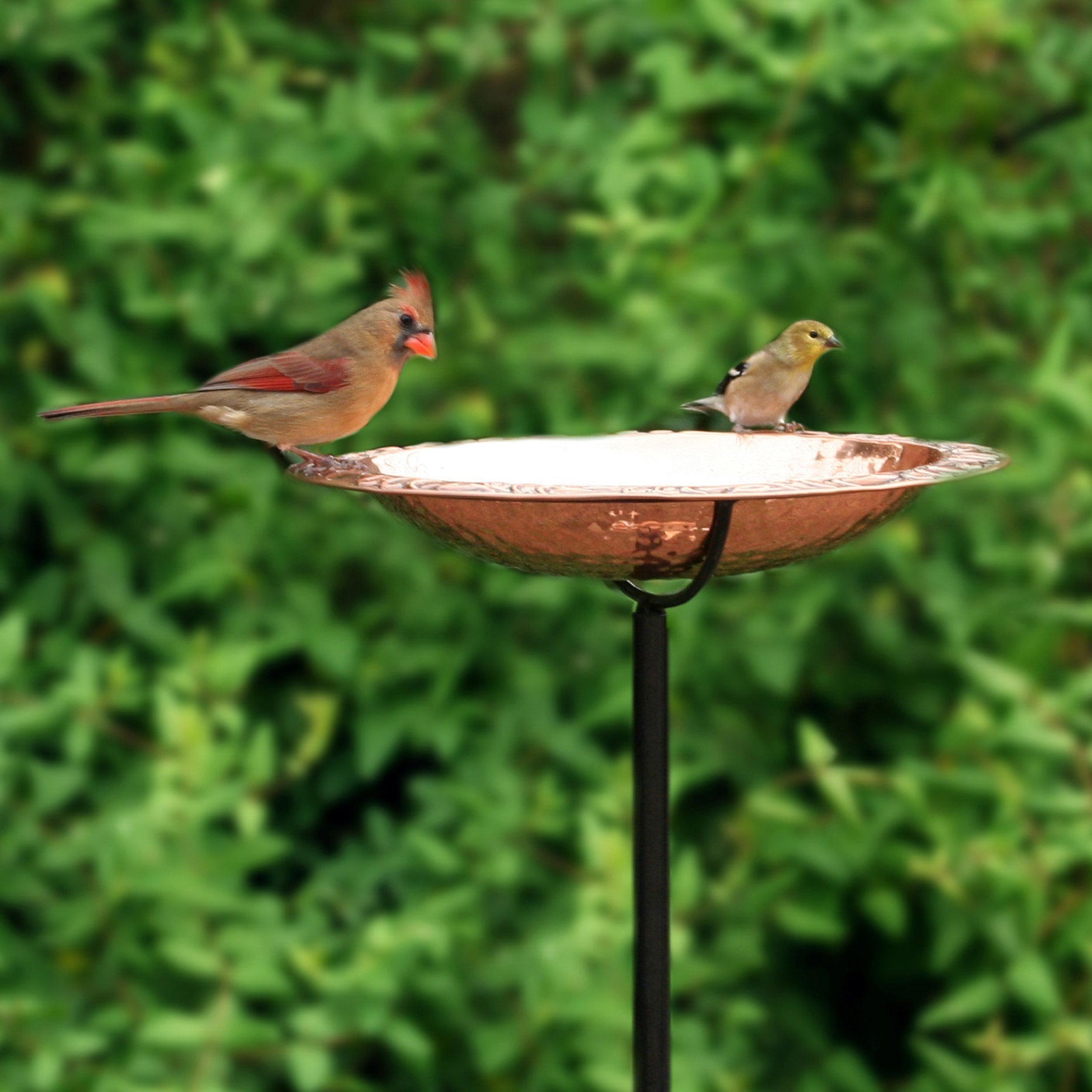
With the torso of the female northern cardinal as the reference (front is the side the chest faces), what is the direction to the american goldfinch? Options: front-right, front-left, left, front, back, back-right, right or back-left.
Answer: front

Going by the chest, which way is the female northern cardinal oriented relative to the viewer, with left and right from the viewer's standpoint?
facing to the right of the viewer
